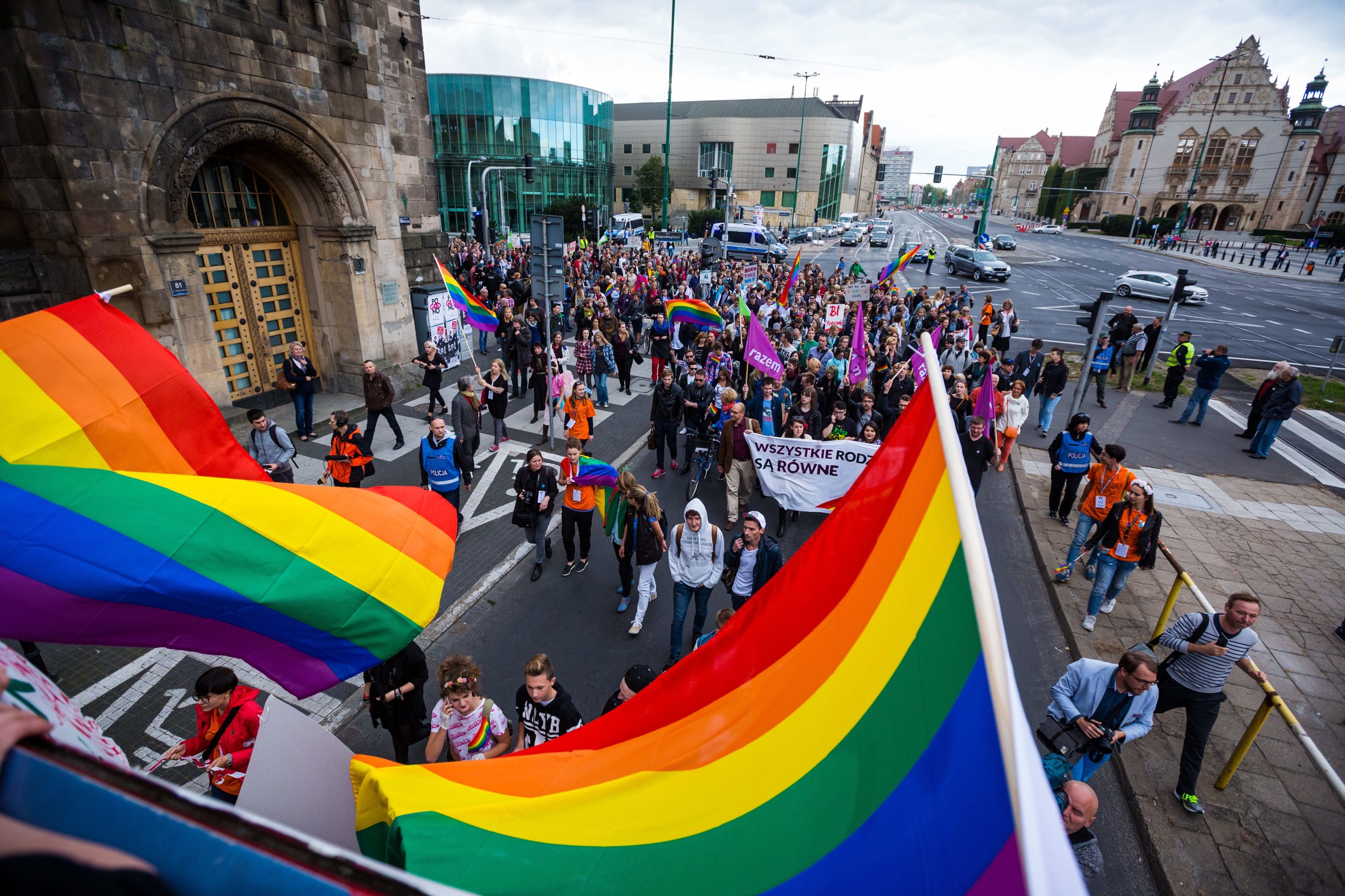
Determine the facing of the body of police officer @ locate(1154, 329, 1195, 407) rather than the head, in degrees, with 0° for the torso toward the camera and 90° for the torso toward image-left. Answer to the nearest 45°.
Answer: approximately 90°

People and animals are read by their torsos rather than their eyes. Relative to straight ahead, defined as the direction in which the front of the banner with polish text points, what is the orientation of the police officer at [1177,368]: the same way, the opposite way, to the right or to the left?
to the right

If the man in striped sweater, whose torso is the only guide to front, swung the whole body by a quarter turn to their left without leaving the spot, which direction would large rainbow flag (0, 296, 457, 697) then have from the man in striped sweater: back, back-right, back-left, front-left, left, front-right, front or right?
back

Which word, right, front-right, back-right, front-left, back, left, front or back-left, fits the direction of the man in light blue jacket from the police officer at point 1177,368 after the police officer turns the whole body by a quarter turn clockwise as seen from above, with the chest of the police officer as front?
back

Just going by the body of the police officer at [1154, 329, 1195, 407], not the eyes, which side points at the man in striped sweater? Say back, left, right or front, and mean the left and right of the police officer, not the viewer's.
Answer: left

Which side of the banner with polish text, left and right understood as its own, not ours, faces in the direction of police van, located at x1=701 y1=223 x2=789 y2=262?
back

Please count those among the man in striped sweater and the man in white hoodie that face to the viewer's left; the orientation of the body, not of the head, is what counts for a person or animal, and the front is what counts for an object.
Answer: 0

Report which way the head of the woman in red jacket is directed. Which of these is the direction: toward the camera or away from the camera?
toward the camera

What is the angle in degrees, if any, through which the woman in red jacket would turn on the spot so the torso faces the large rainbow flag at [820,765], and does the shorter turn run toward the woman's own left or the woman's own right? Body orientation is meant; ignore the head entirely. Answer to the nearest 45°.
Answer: approximately 45° to the woman's own left

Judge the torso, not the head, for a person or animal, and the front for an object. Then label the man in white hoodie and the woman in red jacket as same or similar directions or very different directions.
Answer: same or similar directions

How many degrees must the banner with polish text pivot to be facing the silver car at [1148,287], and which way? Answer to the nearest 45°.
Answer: approximately 135° to its left

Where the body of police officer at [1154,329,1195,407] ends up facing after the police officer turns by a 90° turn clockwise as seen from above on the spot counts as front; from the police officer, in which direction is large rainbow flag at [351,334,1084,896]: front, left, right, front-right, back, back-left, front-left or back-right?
back

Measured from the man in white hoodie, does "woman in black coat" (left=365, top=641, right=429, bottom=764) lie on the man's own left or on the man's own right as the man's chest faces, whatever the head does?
on the man's own right

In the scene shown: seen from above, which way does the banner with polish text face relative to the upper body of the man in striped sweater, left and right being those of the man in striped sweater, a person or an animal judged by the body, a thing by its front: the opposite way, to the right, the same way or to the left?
the same way

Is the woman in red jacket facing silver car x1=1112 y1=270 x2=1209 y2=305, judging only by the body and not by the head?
no

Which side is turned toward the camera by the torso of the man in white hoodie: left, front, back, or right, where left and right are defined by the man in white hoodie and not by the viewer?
front

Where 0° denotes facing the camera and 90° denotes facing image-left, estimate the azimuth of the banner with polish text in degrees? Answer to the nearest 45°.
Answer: approximately 0°

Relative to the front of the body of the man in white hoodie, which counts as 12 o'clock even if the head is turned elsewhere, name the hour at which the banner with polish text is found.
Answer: The banner with polish text is roughly at 7 o'clock from the man in white hoodie.

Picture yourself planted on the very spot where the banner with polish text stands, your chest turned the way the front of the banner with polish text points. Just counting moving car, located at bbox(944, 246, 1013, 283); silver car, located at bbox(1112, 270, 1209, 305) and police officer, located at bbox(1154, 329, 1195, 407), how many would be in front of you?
0

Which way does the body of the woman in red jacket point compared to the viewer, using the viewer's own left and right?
facing the viewer and to the left of the viewer
